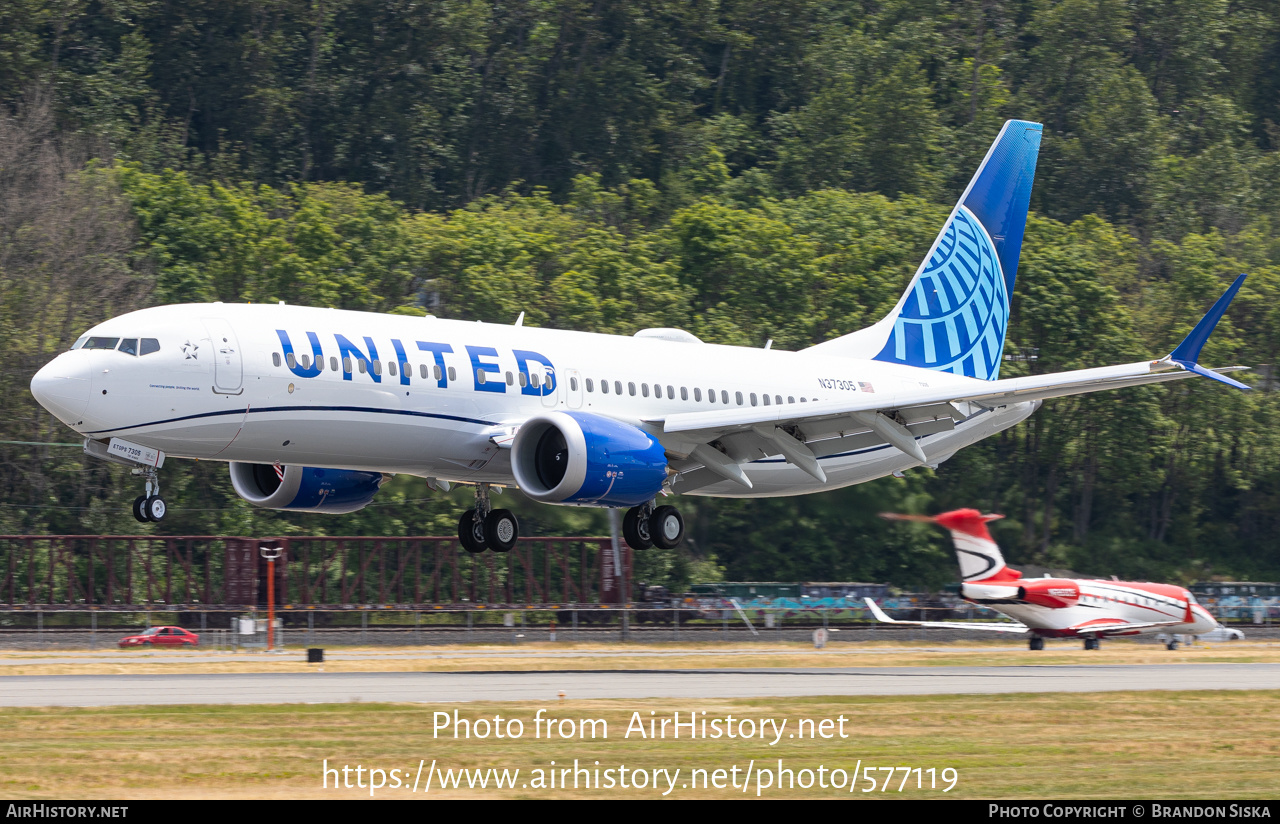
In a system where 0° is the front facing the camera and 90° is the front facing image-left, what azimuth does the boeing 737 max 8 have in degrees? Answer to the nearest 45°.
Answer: approximately 45°
